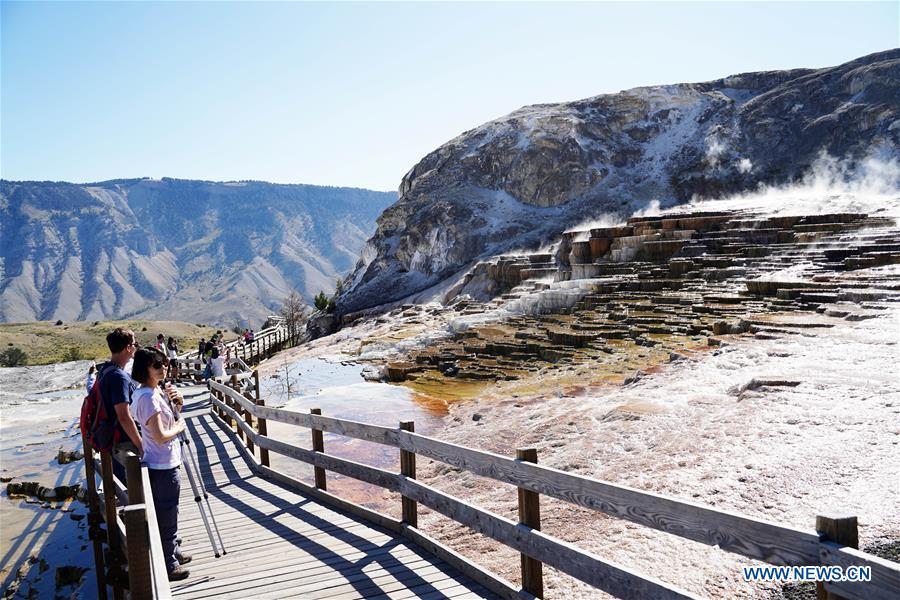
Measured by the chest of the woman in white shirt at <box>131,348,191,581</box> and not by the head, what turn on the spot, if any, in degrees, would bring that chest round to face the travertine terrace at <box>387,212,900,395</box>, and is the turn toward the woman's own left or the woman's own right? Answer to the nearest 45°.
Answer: approximately 45° to the woman's own left

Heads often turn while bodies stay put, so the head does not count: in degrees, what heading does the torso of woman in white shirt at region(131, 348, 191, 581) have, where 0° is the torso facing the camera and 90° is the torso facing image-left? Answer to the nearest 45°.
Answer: approximately 270°

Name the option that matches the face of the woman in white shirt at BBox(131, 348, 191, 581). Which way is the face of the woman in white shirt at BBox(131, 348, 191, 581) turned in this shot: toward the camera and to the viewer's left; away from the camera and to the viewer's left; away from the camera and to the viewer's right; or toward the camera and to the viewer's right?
toward the camera and to the viewer's right
